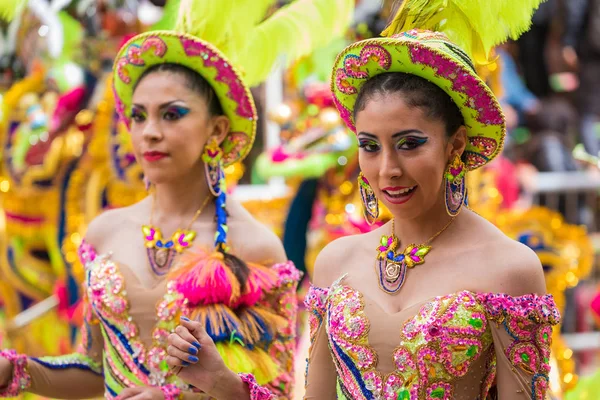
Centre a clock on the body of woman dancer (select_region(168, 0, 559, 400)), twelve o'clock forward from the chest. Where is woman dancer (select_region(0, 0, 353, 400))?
woman dancer (select_region(0, 0, 353, 400)) is roughly at 3 o'clock from woman dancer (select_region(168, 0, 559, 400)).

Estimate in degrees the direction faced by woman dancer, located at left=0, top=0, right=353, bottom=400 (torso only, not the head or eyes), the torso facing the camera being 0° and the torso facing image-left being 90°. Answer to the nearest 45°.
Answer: approximately 45°

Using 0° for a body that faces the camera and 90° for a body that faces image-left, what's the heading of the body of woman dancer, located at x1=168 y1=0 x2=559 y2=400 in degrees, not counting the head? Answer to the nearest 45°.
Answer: approximately 45°

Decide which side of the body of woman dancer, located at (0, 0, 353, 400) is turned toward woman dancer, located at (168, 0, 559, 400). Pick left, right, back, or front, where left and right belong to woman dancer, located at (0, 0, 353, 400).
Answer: left

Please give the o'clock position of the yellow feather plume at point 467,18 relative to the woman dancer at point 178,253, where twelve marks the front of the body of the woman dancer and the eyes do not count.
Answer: The yellow feather plume is roughly at 9 o'clock from the woman dancer.

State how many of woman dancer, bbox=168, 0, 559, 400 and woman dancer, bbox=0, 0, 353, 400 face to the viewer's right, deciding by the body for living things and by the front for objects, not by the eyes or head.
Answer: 0
